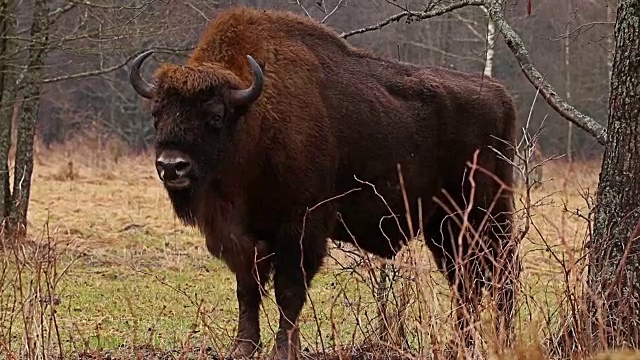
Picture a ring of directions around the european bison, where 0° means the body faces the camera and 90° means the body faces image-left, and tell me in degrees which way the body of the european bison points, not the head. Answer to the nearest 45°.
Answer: approximately 45°

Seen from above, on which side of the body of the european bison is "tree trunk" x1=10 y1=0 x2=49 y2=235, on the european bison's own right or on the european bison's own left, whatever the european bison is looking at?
on the european bison's own right
